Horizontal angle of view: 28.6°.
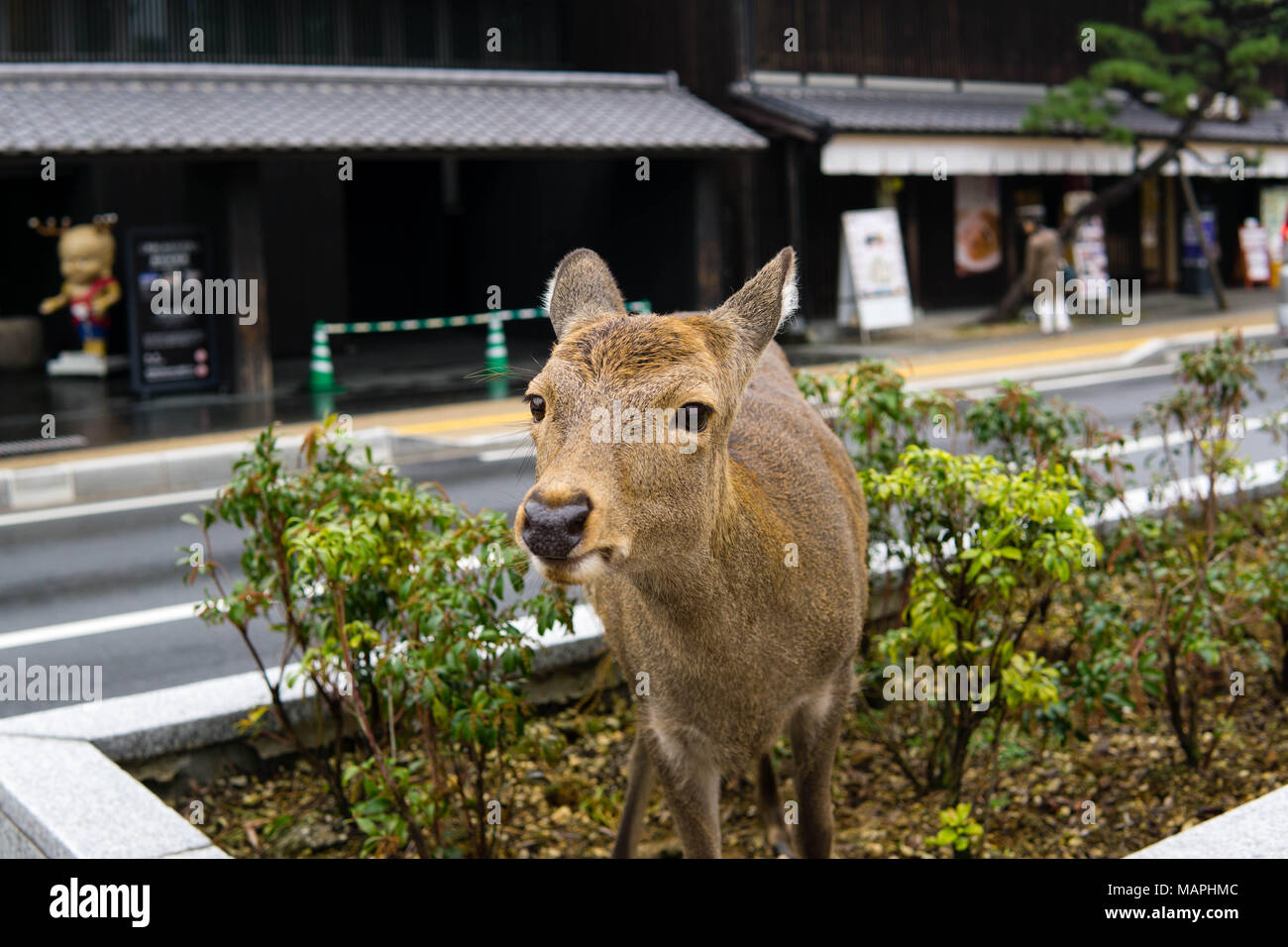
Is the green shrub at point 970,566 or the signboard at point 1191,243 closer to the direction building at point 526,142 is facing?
the green shrub

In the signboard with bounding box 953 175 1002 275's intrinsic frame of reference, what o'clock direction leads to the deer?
The deer is roughly at 12 o'clock from the signboard.

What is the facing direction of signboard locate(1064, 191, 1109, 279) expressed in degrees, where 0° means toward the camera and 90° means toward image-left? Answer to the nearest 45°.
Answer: approximately 0°

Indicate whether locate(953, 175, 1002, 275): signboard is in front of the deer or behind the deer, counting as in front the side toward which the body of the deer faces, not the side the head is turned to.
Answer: behind

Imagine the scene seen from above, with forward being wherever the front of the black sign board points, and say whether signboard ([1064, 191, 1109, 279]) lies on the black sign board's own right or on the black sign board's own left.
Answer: on the black sign board's own left

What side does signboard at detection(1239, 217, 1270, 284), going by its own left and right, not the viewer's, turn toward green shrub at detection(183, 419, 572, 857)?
front

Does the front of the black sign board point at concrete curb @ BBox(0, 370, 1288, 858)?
yes

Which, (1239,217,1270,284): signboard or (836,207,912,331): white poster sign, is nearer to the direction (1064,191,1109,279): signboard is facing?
the white poster sign

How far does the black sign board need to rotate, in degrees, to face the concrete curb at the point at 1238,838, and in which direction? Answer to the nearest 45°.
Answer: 0° — it already faces it

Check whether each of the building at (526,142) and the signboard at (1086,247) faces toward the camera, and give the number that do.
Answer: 2
